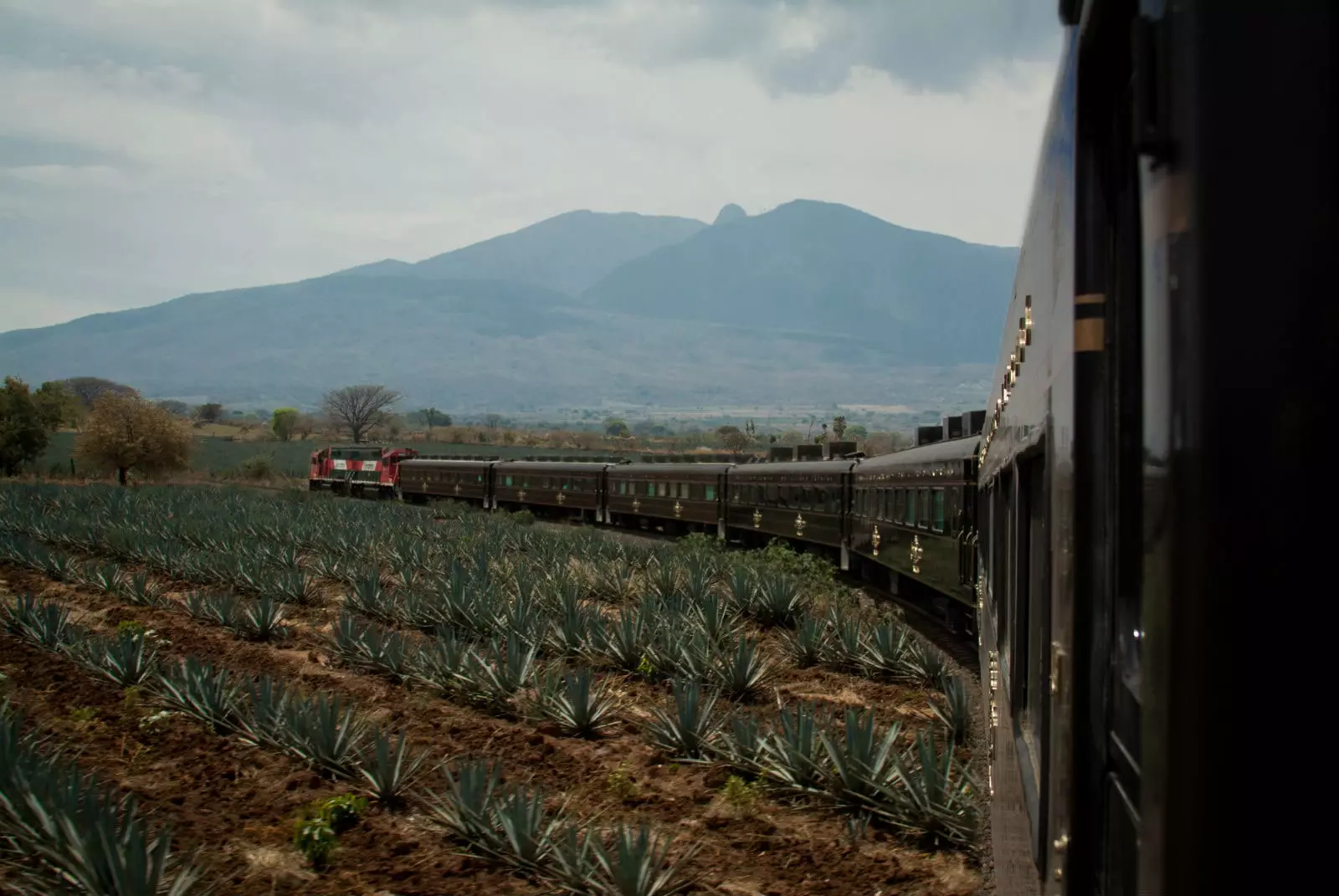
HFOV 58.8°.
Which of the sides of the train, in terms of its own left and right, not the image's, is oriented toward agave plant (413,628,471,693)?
left

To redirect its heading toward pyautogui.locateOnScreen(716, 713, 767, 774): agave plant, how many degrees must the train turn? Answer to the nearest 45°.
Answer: approximately 135° to its left

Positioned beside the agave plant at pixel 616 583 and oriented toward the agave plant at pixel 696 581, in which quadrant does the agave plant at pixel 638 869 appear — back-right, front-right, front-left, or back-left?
front-right

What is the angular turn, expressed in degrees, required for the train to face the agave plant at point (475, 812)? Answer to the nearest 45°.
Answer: approximately 135° to its left

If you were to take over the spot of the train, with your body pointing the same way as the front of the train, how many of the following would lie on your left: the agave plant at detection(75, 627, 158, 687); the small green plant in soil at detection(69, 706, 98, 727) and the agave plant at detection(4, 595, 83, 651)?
3

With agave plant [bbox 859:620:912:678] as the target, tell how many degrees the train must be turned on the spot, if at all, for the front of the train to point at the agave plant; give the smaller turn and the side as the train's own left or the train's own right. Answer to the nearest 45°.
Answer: approximately 135° to the train's own left

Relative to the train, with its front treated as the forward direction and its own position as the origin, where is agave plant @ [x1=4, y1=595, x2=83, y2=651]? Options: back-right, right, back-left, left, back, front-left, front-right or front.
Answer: left

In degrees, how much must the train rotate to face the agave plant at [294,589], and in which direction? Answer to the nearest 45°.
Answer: approximately 90° to its left

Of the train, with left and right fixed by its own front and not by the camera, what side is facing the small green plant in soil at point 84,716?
left

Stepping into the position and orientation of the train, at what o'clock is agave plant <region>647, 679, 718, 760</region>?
The agave plant is roughly at 8 o'clock from the train.

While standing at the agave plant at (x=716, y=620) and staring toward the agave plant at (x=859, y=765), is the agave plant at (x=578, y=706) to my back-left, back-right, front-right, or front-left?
front-right

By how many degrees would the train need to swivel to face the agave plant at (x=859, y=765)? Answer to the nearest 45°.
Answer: approximately 135° to its left

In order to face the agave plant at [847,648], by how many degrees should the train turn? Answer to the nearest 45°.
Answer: approximately 135° to its left

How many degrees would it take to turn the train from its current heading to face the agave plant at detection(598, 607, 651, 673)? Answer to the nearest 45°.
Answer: approximately 135° to its left

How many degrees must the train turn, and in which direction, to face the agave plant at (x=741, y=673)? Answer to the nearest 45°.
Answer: approximately 135° to its left

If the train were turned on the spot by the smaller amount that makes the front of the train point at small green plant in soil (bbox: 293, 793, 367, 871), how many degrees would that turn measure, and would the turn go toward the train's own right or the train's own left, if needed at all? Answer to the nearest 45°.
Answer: approximately 135° to the train's own left

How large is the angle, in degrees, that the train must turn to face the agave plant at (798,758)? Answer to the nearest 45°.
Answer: approximately 135° to its left

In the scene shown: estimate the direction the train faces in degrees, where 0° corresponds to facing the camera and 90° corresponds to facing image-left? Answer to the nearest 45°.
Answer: approximately 135°
